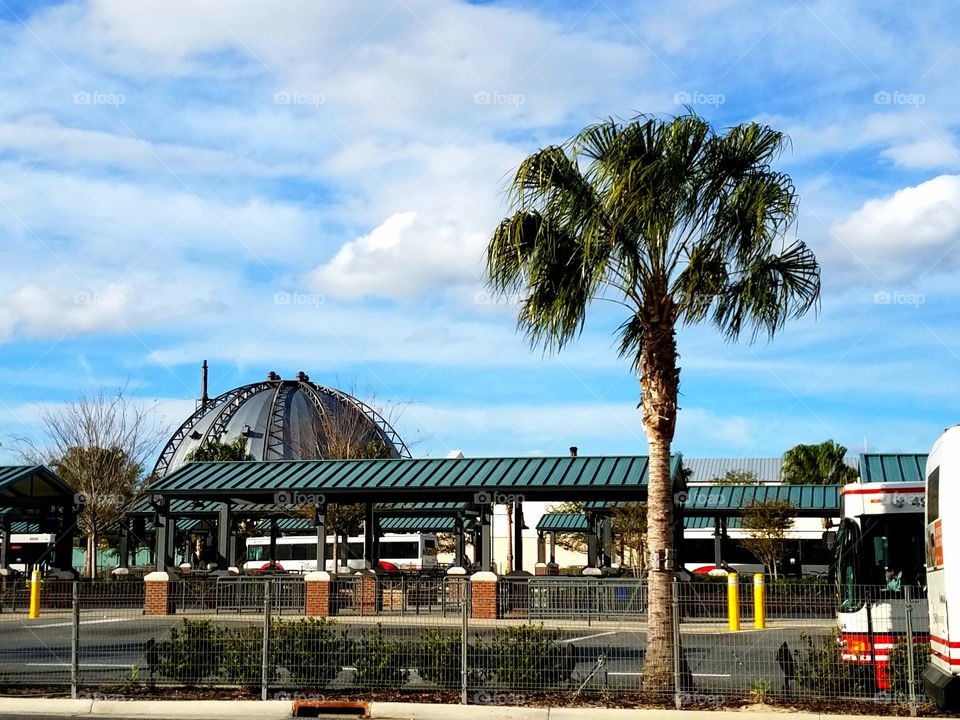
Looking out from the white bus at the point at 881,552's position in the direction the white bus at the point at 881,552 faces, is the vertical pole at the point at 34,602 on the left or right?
on its right

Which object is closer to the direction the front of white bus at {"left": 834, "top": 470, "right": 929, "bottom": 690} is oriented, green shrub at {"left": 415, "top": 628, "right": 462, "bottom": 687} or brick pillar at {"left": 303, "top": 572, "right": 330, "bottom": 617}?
the green shrub

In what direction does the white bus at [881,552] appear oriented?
toward the camera

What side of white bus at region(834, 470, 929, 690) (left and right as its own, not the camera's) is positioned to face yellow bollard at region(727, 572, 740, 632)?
right

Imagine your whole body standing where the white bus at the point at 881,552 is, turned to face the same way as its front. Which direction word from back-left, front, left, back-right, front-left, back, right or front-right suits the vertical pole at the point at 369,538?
back-right

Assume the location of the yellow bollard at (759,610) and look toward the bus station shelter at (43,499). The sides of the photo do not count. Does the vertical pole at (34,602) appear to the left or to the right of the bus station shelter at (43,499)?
left

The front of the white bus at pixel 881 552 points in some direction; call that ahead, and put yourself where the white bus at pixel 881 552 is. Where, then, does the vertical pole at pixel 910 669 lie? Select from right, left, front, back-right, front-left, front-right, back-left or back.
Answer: front

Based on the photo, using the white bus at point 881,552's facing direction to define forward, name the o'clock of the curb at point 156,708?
The curb is roughly at 2 o'clock from the white bus.

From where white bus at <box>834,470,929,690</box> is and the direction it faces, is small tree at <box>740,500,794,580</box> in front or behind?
behind

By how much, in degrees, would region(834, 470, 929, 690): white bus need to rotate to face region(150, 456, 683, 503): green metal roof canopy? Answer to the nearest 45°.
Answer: approximately 135° to its right

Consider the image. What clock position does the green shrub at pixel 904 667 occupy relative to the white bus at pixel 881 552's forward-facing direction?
The green shrub is roughly at 12 o'clock from the white bus.

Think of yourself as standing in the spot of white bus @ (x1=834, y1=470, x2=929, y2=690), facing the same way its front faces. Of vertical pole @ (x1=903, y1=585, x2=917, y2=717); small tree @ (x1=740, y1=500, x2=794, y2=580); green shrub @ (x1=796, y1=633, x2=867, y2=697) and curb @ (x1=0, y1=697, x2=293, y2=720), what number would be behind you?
1
